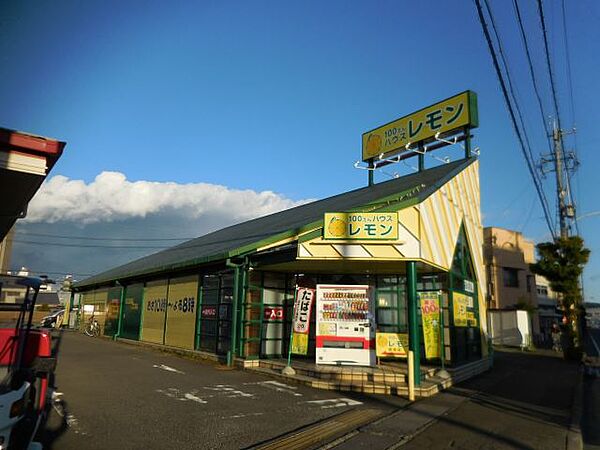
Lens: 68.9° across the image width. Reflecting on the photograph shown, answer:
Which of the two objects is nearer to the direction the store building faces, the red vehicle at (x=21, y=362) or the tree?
the red vehicle

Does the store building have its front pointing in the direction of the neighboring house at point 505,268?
no

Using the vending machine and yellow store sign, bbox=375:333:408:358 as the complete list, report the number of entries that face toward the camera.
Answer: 2

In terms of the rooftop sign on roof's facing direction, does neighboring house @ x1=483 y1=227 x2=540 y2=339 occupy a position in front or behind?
behind

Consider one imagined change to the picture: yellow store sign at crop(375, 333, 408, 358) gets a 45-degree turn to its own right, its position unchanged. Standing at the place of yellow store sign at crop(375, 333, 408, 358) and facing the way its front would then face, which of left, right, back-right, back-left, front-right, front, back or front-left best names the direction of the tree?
back

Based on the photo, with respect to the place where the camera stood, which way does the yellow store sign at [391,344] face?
facing the viewer

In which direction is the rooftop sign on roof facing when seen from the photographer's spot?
facing the viewer and to the left of the viewer

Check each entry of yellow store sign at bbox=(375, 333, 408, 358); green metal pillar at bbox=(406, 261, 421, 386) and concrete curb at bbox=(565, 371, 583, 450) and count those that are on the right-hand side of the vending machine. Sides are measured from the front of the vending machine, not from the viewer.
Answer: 0

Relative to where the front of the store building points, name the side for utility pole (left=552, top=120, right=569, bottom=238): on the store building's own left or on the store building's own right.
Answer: on the store building's own left

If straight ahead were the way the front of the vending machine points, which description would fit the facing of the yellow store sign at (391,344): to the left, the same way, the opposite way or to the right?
the same way

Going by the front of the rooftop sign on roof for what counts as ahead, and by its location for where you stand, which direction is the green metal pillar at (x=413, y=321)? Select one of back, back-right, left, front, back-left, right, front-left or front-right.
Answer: front-left

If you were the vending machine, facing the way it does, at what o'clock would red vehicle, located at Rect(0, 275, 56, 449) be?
The red vehicle is roughly at 1 o'clock from the vending machine.

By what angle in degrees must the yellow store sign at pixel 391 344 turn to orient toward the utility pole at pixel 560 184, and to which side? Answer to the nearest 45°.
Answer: approximately 135° to its left

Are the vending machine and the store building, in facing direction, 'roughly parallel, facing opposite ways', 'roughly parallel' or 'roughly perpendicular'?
roughly parallel

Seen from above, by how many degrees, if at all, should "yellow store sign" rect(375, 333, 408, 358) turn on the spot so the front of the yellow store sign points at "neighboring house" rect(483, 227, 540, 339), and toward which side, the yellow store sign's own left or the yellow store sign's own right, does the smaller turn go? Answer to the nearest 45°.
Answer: approximately 180°

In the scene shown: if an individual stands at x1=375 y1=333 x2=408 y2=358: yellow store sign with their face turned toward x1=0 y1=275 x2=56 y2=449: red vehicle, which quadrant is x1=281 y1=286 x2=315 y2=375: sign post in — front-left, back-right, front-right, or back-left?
front-right

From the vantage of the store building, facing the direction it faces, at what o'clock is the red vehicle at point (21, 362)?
The red vehicle is roughly at 1 o'clock from the store building.
